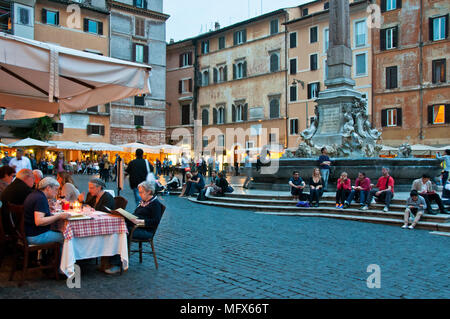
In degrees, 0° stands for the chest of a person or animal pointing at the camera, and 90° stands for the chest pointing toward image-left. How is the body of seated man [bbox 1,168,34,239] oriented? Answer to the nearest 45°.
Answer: approximately 270°

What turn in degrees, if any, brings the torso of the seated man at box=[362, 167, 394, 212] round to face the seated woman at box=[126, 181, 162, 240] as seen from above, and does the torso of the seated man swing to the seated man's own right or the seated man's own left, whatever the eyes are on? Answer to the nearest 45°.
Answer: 0° — they already face them

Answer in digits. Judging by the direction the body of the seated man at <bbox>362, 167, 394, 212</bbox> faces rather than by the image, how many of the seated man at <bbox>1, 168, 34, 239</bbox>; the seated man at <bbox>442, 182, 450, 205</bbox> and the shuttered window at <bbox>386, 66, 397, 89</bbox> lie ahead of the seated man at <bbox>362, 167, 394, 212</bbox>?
1

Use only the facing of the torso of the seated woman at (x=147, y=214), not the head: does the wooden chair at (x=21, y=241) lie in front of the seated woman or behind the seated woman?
in front

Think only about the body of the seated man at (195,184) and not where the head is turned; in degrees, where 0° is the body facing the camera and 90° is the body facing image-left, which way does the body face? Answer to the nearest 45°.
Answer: approximately 45°

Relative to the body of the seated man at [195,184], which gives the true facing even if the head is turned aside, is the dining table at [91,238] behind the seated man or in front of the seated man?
in front

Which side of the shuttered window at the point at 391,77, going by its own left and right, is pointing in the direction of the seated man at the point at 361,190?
front

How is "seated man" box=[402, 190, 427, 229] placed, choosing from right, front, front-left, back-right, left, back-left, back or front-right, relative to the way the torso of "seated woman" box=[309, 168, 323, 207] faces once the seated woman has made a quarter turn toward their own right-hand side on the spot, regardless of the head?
back-left

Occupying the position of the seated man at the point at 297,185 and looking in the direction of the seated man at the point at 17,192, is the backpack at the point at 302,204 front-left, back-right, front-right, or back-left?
front-left

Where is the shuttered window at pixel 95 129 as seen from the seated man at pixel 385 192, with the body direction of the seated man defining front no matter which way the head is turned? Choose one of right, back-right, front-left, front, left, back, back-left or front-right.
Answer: right

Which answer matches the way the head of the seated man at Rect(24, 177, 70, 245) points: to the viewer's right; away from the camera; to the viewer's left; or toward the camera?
to the viewer's right

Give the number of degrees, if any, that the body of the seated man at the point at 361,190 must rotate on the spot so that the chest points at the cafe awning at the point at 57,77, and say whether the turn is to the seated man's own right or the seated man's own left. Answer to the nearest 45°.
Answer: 0° — they already face it

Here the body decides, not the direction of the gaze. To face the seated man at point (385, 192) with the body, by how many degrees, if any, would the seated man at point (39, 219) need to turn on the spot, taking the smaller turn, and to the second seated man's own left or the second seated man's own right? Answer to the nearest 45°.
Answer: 0° — they already face them

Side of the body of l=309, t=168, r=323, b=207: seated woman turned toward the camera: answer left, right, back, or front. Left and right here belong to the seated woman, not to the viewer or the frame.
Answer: front

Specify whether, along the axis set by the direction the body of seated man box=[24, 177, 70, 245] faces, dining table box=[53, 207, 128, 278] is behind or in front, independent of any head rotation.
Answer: in front

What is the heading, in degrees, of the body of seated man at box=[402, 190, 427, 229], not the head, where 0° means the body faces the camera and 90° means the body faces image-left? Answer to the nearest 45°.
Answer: approximately 45°

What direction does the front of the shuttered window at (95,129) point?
toward the camera

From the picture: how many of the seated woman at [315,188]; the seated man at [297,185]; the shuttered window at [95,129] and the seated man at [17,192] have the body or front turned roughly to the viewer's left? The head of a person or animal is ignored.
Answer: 0

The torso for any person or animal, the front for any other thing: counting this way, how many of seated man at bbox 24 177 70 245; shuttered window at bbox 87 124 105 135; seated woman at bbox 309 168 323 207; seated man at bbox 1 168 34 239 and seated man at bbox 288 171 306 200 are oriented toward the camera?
3

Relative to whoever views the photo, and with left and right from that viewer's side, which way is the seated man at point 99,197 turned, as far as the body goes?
facing the viewer and to the left of the viewer
